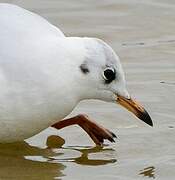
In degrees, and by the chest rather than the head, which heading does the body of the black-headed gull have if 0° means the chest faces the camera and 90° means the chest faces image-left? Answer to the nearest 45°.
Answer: approximately 270°
